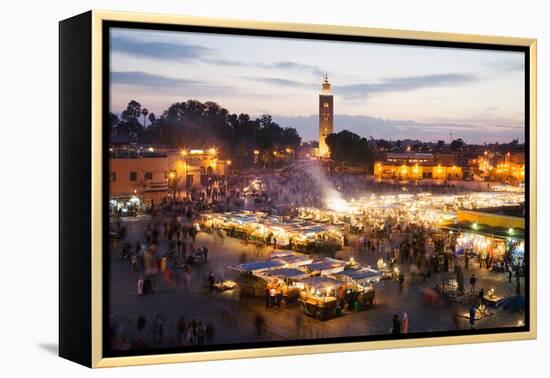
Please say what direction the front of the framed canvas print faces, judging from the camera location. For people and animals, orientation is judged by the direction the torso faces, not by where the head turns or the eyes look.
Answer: facing the viewer and to the right of the viewer
